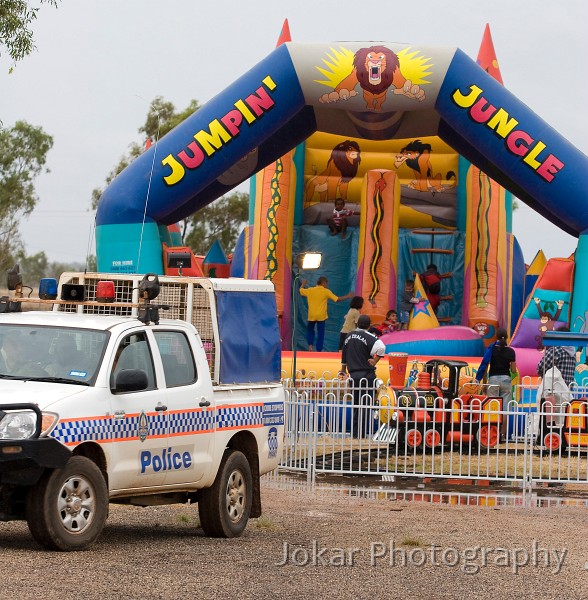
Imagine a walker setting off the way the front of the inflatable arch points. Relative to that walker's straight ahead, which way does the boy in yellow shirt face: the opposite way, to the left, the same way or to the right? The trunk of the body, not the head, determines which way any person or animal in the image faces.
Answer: the opposite way

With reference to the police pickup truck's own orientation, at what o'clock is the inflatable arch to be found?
The inflatable arch is roughly at 5 o'clock from the police pickup truck.

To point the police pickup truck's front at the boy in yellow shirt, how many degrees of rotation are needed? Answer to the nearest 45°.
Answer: approximately 135° to its right

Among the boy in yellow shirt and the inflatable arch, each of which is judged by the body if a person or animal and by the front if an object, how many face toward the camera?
1

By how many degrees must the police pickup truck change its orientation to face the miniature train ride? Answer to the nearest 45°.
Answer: approximately 180°

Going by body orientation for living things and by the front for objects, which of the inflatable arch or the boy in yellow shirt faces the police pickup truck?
the inflatable arch

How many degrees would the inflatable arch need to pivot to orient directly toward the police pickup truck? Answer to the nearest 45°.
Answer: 0° — it already faces it
